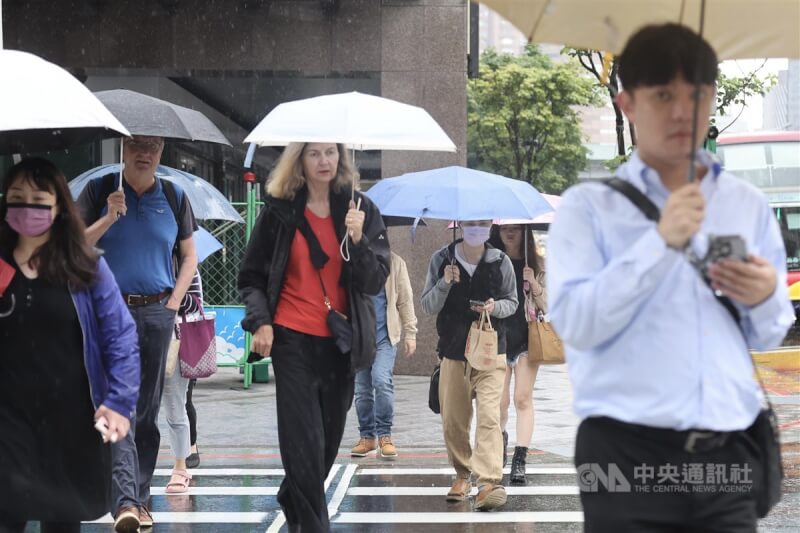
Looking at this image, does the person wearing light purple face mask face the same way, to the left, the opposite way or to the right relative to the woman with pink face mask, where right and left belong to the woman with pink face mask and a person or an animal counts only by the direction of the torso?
the same way

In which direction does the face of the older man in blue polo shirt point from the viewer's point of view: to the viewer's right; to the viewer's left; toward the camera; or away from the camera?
toward the camera

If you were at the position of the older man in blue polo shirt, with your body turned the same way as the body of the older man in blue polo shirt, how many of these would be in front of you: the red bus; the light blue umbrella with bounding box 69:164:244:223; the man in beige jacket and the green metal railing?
0

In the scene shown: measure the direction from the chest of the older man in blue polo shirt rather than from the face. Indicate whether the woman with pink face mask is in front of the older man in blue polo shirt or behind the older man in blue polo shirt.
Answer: in front

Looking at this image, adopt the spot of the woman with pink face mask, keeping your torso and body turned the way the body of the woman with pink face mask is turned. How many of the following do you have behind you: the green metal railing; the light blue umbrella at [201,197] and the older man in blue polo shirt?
3

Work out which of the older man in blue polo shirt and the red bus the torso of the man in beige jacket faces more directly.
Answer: the older man in blue polo shirt

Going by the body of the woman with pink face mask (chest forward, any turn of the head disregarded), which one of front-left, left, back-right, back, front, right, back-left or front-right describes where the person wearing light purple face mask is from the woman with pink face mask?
back-left

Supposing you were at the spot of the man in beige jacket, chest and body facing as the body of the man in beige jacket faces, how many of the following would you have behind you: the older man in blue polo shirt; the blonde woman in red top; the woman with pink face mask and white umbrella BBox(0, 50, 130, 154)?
0

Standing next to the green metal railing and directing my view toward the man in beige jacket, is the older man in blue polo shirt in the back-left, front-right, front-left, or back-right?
front-right

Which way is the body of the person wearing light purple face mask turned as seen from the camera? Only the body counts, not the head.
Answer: toward the camera

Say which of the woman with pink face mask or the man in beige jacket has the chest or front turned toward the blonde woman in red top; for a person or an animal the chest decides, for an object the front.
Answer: the man in beige jacket

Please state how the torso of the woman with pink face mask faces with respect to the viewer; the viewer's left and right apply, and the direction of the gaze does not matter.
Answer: facing the viewer

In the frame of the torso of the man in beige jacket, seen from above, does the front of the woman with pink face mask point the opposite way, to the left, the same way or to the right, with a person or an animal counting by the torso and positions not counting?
the same way

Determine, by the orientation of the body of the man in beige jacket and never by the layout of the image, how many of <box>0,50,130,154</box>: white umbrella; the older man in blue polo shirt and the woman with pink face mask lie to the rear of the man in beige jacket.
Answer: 0

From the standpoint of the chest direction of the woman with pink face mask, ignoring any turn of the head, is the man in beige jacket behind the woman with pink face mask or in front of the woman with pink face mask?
behind

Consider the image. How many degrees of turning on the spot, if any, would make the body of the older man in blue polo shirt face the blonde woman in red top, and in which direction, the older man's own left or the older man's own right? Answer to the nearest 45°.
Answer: approximately 45° to the older man's own left

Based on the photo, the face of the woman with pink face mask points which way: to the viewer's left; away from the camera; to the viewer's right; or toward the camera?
toward the camera
